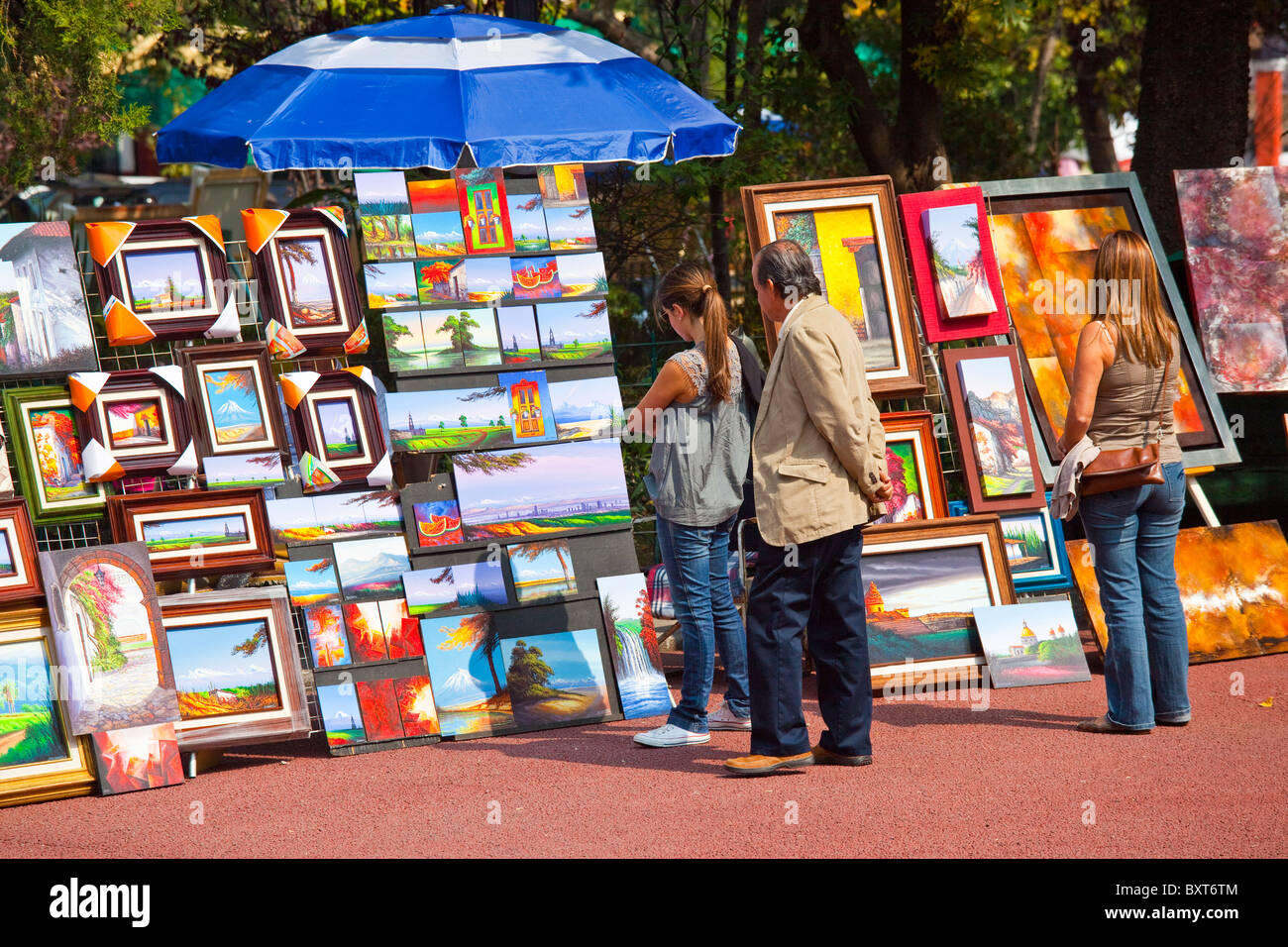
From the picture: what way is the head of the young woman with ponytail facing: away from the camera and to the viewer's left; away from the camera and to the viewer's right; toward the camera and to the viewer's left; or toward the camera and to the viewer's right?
away from the camera and to the viewer's left

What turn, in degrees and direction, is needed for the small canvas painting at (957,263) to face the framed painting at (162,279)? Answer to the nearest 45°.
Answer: approximately 45° to its right

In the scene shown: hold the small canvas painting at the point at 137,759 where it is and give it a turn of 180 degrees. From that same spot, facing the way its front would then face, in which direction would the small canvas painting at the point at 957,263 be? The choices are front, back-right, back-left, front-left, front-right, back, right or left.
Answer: right

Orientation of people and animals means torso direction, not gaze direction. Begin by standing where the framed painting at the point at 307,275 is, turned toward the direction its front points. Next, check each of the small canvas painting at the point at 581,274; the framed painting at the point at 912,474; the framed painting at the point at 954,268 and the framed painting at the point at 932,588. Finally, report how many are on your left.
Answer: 4

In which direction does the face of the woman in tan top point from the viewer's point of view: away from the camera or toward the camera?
away from the camera

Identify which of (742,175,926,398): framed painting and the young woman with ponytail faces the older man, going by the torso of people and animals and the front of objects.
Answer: the framed painting

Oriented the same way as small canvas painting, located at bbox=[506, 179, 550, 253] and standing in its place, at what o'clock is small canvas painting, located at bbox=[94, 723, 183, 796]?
small canvas painting, located at bbox=[94, 723, 183, 796] is roughly at 2 o'clock from small canvas painting, located at bbox=[506, 179, 550, 253].

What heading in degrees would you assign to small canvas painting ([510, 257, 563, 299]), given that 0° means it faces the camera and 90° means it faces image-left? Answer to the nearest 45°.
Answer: approximately 0°

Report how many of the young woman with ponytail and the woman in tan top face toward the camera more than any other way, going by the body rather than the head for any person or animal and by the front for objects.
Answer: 0

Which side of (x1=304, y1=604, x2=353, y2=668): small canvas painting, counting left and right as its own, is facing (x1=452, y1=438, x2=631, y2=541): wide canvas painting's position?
left

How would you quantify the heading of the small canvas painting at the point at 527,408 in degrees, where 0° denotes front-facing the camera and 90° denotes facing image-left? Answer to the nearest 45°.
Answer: approximately 0°

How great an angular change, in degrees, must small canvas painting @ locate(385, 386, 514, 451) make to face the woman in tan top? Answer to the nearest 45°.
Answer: approximately 45° to its left

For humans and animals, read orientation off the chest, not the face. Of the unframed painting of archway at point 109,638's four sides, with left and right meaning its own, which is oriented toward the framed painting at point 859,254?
left

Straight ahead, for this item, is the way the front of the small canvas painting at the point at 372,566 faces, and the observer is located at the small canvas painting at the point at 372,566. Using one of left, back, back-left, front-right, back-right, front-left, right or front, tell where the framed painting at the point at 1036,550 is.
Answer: left
